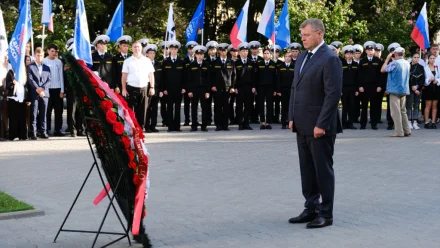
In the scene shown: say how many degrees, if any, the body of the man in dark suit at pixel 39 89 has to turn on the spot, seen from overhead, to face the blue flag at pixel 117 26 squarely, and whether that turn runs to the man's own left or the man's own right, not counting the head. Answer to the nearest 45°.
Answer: approximately 135° to the man's own left

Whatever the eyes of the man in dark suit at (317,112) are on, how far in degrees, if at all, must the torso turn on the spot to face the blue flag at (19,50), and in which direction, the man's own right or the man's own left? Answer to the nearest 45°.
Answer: approximately 90° to the man's own right

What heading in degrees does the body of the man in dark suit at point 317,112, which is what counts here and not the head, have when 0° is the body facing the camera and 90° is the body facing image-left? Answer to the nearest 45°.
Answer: approximately 45°

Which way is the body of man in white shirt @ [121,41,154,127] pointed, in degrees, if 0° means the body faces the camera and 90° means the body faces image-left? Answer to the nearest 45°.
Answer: approximately 0°

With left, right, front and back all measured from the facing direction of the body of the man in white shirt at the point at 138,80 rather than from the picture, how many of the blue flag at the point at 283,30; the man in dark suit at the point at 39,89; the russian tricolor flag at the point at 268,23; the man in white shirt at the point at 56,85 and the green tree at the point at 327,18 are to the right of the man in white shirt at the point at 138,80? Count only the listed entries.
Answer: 2

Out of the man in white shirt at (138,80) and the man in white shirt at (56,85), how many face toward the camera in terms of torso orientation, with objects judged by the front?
2

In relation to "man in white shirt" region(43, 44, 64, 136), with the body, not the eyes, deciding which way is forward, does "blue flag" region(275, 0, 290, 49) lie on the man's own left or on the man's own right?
on the man's own left

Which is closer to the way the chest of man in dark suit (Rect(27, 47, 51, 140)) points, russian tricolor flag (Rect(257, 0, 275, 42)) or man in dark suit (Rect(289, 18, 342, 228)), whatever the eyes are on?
the man in dark suit
